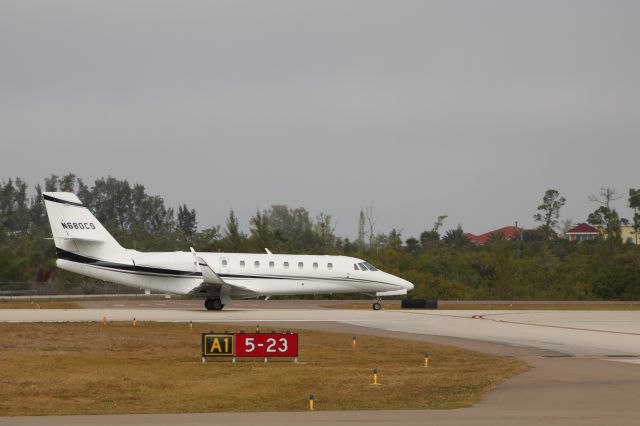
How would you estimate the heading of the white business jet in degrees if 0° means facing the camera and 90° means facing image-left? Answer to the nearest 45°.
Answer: approximately 270°

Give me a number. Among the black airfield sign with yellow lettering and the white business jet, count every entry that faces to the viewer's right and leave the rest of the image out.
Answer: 1

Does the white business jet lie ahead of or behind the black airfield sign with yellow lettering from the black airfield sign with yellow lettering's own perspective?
behind

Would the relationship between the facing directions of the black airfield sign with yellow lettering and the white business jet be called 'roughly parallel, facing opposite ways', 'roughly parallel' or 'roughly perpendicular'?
roughly perpendicular

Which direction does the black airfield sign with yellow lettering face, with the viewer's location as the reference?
facing the viewer

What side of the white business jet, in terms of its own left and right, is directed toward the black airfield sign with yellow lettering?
right
